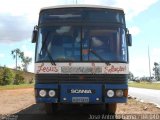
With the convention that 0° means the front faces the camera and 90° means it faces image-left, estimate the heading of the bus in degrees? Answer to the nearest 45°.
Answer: approximately 0°
